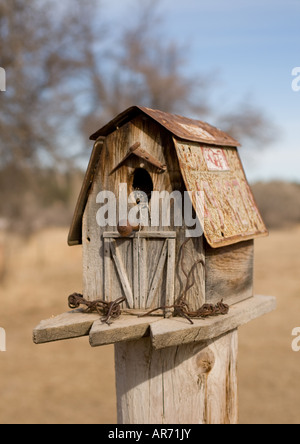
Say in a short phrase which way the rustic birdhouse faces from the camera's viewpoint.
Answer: facing the viewer and to the left of the viewer
